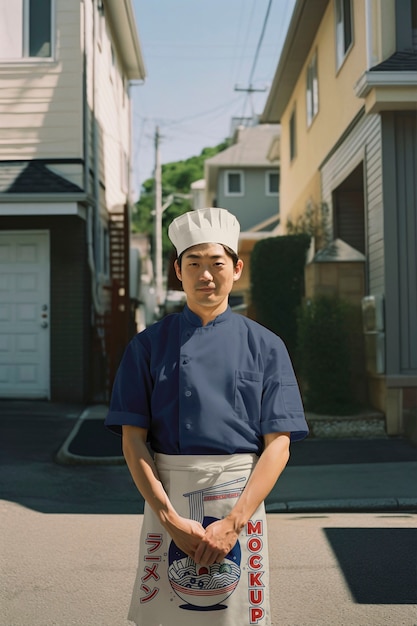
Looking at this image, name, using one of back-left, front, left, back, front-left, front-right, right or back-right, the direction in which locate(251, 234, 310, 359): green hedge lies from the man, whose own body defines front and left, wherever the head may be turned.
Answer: back

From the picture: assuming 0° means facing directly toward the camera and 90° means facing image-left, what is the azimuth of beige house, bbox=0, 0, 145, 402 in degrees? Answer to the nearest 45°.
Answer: approximately 0°

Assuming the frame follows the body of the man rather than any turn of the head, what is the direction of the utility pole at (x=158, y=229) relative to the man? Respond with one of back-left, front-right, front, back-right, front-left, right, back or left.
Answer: back

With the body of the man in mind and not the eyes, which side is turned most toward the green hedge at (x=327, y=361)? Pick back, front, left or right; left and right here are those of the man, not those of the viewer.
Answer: back

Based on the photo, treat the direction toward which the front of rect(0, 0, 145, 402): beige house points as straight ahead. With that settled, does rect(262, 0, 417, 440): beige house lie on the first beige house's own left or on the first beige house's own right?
on the first beige house's own left

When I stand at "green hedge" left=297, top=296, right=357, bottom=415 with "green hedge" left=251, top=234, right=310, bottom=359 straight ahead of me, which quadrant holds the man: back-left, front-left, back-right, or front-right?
back-left

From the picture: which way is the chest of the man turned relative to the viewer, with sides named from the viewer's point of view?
facing the viewer

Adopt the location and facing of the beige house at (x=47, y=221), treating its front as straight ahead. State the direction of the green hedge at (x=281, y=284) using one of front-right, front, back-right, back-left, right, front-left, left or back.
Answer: left

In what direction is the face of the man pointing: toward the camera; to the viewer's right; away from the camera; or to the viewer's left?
toward the camera
